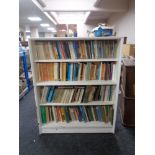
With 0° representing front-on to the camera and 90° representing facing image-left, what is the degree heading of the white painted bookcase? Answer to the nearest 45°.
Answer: approximately 0°

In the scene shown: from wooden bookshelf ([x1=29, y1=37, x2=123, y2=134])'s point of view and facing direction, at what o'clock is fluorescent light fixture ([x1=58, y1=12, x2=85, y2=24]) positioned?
The fluorescent light fixture is roughly at 6 o'clock from the wooden bookshelf.

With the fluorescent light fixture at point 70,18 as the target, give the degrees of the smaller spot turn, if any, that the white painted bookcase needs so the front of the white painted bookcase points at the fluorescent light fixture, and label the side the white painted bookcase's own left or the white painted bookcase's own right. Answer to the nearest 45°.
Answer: approximately 180°
